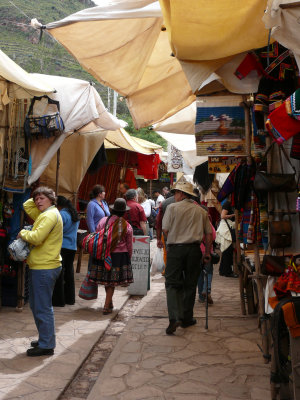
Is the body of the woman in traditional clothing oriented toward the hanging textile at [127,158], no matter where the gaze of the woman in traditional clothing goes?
yes

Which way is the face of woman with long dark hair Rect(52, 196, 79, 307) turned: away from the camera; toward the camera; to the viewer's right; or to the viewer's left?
away from the camera

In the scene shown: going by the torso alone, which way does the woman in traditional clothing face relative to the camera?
away from the camera

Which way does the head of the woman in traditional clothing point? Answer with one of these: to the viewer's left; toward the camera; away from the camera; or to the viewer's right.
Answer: away from the camera

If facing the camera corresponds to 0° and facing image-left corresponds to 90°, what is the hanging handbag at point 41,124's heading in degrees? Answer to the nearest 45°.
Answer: approximately 0°

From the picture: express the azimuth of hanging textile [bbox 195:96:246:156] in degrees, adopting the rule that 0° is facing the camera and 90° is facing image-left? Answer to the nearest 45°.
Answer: approximately 0°
